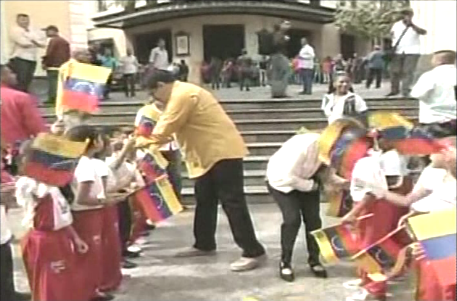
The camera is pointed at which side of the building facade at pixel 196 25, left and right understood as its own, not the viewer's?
front

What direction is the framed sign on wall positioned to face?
toward the camera

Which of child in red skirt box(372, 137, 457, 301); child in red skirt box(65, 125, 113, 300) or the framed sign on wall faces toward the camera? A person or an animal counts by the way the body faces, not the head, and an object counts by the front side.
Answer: the framed sign on wall

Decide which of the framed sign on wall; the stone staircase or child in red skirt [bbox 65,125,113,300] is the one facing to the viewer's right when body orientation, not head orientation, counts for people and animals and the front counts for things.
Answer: the child in red skirt

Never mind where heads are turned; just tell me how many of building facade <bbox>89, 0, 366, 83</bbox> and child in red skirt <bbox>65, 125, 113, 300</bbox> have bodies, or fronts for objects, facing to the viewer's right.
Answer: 1

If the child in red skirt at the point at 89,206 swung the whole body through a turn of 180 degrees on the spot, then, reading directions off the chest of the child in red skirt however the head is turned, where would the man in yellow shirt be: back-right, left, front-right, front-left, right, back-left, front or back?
back-right

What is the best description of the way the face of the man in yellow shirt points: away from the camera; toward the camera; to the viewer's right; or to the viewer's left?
to the viewer's left

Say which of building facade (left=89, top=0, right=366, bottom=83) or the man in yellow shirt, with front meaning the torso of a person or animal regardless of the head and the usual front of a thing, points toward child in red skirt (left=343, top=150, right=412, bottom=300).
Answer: the building facade

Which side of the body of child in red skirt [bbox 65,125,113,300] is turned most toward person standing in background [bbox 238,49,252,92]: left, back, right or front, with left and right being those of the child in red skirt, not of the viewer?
left

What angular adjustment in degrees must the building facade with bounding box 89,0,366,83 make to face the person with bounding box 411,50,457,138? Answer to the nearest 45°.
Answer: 0° — it already faces them

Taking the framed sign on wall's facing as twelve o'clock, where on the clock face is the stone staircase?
The stone staircase is roughly at 12 o'clock from the framed sign on wall.

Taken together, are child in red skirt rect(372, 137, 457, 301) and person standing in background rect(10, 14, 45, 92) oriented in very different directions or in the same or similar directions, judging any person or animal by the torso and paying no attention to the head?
very different directions

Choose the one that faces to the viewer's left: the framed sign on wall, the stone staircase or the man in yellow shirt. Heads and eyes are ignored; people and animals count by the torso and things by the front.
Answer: the man in yellow shirt

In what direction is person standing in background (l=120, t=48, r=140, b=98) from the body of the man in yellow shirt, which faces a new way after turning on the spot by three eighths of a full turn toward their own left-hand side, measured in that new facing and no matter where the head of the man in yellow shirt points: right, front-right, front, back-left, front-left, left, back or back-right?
back-left

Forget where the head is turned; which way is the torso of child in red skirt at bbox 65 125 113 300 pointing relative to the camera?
to the viewer's right

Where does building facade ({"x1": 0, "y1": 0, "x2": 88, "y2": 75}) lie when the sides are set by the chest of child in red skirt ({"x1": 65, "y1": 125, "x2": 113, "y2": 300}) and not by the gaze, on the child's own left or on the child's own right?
on the child's own left
